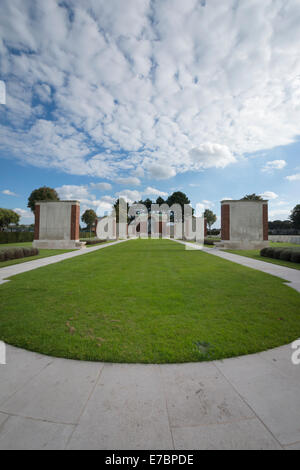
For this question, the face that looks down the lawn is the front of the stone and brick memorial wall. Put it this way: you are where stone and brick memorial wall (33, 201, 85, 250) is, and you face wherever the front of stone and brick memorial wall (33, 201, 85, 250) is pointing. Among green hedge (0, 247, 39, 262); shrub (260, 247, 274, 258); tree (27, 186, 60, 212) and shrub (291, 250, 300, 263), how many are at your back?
1

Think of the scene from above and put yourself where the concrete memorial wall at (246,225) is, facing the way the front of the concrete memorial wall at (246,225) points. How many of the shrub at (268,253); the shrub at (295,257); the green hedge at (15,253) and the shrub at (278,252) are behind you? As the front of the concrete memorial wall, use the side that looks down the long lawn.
0

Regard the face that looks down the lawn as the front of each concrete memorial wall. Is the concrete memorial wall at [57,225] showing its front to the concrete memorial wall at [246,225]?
no

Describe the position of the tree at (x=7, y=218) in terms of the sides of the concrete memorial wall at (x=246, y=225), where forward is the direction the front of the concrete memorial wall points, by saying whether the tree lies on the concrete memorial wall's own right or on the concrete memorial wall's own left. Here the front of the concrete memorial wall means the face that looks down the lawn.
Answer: on the concrete memorial wall's own right

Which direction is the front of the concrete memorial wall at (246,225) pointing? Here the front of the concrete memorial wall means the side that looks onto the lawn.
toward the camera

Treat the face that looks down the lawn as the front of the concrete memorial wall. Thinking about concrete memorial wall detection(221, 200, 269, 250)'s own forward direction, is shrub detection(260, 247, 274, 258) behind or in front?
in front

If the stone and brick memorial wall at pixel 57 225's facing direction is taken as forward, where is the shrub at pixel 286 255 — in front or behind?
in front

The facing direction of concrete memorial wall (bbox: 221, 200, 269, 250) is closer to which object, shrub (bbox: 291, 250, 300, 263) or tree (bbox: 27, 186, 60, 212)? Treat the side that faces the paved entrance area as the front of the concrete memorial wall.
the shrub

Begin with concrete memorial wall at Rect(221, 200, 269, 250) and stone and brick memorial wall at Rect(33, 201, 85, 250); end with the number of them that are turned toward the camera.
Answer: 2

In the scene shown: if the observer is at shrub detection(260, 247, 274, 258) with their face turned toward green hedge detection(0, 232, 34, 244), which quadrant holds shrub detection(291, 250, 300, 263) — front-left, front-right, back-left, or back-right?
back-left

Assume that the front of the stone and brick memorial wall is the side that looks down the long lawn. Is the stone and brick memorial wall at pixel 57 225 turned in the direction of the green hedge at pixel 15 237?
no

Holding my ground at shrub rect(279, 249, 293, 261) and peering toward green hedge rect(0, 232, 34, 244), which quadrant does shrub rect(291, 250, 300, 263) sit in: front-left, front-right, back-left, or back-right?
back-left

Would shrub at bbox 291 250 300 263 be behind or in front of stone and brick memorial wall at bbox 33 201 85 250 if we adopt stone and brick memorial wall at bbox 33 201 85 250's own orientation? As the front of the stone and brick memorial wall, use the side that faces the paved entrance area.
in front

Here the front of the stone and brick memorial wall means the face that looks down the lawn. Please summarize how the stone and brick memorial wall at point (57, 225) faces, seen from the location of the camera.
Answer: facing the viewer

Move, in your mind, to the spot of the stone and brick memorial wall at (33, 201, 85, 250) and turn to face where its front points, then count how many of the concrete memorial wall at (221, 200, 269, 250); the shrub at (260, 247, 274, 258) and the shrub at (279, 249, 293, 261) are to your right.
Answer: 0

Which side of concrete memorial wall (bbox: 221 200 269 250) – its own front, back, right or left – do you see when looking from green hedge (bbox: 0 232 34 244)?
right
